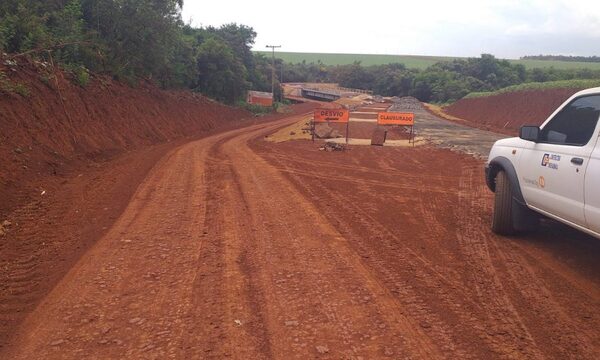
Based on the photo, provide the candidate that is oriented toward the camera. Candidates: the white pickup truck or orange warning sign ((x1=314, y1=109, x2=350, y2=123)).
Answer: the orange warning sign

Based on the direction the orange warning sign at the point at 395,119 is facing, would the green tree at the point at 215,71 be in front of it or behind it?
behind

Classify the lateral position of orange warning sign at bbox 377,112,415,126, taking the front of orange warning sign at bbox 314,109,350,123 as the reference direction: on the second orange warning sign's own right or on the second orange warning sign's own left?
on the second orange warning sign's own left

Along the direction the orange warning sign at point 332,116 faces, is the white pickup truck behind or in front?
in front

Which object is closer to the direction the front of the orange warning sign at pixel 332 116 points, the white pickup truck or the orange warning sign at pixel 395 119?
the white pickup truck

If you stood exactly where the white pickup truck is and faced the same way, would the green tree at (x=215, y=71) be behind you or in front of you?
in front

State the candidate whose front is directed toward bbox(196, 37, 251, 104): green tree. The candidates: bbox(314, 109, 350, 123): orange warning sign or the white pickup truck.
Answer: the white pickup truck

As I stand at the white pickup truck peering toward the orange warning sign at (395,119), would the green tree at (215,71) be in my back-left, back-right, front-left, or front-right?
front-left

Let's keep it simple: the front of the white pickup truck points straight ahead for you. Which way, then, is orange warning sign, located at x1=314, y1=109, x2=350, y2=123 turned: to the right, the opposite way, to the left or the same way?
the opposite way

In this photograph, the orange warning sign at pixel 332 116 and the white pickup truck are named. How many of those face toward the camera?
1

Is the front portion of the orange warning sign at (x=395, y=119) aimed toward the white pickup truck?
yes

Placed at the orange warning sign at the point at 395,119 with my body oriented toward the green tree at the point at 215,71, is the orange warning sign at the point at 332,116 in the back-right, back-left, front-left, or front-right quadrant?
front-left

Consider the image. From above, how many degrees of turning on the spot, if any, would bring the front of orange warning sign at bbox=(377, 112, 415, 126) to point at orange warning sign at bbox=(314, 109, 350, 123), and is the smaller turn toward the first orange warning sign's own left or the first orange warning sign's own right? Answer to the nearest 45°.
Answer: approximately 90° to the first orange warning sign's own right

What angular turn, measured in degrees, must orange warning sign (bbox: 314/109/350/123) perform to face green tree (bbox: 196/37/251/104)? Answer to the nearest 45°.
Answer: approximately 135° to its right

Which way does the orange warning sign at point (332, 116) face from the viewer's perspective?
toward the camera
